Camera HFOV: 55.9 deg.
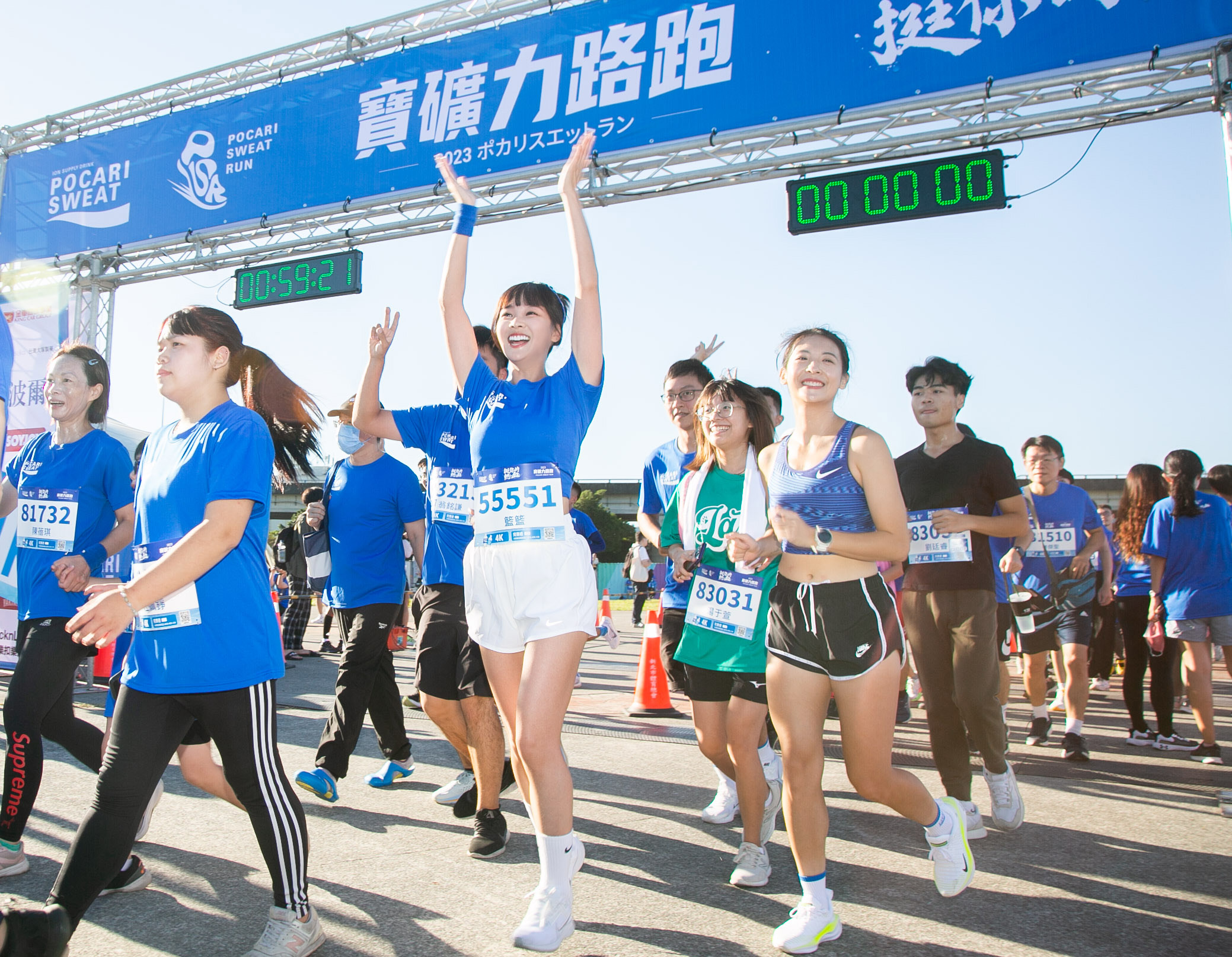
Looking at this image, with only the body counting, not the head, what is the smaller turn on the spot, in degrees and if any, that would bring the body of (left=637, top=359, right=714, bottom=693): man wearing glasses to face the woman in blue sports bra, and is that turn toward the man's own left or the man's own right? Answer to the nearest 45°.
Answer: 0° — they already face them

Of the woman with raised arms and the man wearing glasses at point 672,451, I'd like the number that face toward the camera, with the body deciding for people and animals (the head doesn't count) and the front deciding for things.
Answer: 2

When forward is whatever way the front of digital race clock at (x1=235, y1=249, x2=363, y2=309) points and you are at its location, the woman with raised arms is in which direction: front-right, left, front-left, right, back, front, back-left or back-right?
front-left

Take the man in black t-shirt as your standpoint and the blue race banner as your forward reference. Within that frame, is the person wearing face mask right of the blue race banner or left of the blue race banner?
left

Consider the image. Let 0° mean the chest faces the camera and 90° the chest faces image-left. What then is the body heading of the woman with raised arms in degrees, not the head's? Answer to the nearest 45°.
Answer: approximately 0°

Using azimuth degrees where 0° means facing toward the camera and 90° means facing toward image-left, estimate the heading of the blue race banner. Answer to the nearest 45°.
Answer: approximately 45°
